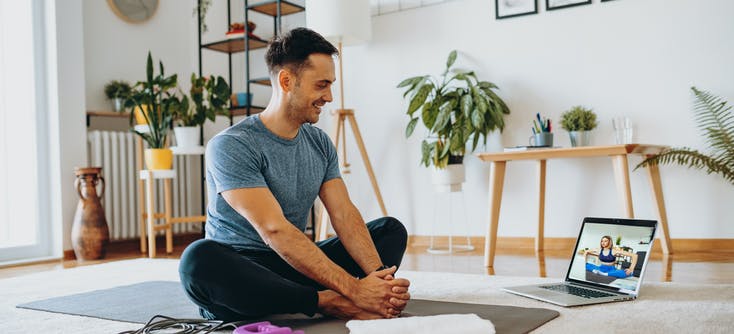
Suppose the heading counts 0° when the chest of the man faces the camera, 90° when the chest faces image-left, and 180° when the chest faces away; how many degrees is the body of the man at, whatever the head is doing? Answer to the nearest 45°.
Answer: approximately 315°

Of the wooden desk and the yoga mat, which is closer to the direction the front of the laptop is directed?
the yoga mat

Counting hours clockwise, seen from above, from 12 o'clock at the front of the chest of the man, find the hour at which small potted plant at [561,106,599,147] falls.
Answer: The small potted plant is roughly at 9 o'clock from the man.

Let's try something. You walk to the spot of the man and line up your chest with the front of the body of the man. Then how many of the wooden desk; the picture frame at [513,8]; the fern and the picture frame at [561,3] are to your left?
4

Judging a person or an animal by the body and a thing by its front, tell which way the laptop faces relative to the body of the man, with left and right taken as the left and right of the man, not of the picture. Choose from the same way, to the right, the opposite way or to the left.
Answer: to the right

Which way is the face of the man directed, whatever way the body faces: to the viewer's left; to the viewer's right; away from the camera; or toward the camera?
to the viewer's right

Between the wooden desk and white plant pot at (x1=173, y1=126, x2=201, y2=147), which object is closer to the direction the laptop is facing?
the white plant pot

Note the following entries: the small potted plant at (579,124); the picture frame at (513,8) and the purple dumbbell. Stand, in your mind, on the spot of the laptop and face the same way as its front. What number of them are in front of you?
1

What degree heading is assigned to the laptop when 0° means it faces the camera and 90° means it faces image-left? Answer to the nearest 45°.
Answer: approximately 45°

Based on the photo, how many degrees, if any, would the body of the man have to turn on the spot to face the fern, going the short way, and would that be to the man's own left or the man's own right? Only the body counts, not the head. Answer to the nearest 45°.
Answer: approximately 90° to the man's own left

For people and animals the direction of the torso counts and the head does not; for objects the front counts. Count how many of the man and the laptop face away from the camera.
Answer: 0

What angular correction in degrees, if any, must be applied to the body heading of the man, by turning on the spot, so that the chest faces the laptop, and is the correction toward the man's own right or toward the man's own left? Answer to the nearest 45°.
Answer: approximately 45° to the man's own left
